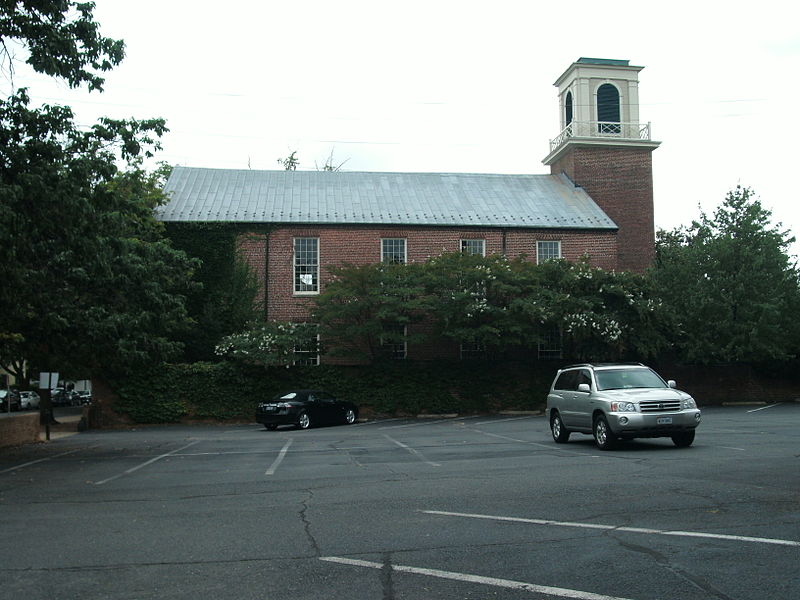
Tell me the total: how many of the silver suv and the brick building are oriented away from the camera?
0

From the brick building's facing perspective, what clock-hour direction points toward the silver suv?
The silver suv is roughly at 3 o'clock from the brick building.

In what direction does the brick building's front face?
to the viewer's right

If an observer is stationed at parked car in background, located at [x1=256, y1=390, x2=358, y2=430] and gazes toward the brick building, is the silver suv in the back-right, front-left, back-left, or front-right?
back-right

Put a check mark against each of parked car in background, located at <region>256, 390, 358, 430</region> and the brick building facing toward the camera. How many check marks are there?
0

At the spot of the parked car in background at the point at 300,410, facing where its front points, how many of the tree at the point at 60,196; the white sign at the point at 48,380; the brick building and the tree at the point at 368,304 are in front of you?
2

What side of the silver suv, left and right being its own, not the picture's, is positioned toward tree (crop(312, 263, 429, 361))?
back

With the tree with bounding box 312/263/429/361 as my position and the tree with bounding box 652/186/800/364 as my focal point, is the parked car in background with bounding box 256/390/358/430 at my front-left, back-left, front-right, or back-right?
back-right
